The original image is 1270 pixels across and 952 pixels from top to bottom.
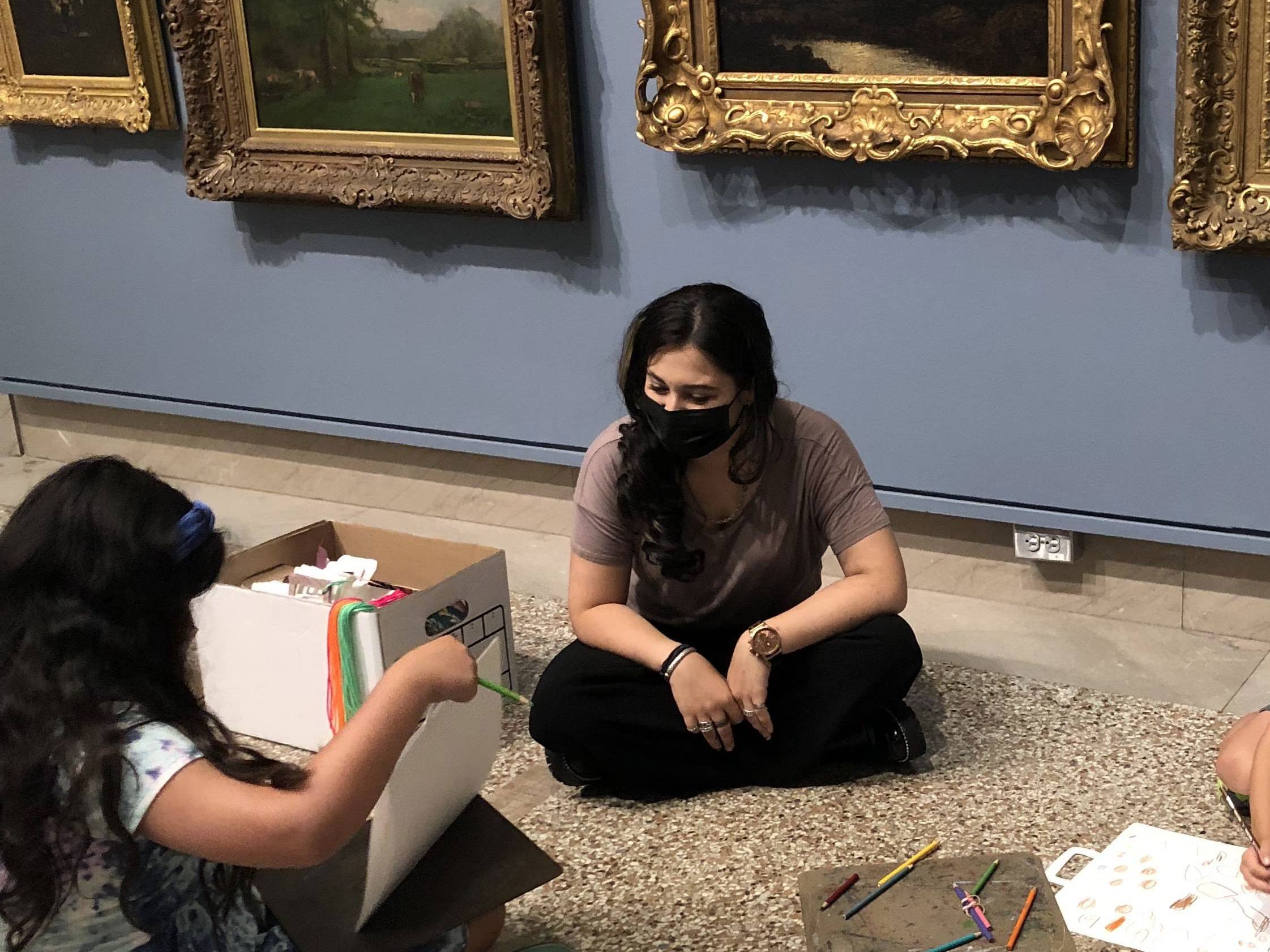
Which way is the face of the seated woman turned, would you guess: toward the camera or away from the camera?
toward the camera

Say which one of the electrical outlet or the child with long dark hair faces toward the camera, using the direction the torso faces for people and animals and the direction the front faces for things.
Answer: the electrical outlet

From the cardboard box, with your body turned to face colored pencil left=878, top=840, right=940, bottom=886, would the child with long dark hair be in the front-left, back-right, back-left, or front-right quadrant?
front-right

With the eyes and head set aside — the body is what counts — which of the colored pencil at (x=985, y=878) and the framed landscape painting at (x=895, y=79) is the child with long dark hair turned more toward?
the framed landscape painting

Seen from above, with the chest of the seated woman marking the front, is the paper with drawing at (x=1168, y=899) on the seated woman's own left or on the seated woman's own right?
on the seated woman's own left

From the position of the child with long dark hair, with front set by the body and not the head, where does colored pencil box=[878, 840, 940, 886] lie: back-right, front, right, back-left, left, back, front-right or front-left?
front-right

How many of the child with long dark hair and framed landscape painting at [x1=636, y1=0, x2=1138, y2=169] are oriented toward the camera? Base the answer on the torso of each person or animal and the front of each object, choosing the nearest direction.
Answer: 1

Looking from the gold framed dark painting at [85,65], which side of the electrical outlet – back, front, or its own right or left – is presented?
right

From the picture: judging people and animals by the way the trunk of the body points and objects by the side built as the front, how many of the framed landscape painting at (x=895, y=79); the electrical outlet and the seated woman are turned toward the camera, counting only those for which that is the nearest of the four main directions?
3

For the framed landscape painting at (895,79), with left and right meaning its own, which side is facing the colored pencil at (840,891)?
front

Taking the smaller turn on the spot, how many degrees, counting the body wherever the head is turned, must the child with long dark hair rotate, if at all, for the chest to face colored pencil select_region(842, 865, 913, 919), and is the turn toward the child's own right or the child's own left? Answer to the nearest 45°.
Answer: approximately 45° to the child's own right

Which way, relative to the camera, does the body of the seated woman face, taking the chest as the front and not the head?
toward the camera

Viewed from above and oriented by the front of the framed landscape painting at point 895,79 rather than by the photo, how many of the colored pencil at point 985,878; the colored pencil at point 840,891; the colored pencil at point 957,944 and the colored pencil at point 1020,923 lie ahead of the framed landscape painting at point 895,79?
4
